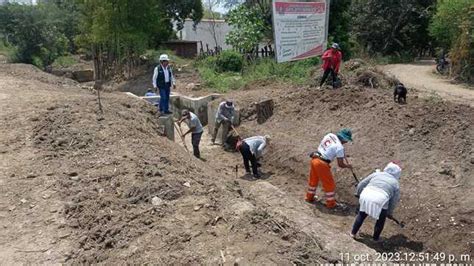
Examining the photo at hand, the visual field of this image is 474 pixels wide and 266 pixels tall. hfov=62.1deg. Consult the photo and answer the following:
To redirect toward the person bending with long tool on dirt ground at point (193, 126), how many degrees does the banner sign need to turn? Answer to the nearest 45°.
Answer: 0° — it already faces them

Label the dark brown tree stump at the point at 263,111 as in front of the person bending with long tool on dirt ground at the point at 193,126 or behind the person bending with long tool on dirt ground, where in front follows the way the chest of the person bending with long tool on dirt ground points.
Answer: behind

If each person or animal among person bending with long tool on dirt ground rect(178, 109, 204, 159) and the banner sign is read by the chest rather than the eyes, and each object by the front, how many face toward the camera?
1

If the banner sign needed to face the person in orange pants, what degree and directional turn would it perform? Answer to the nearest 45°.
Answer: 0° — it already faces them

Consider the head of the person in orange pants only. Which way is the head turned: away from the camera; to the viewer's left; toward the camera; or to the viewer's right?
to the viewer's right

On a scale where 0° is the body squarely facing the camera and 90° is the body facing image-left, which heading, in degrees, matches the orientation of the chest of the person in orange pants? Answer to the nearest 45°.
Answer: approximately 225°

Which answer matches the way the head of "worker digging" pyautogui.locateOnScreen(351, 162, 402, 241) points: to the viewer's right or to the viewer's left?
to the viewer's right

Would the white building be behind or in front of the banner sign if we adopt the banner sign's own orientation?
behind
